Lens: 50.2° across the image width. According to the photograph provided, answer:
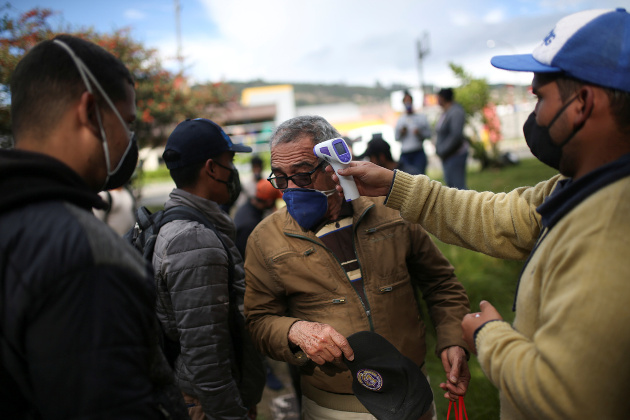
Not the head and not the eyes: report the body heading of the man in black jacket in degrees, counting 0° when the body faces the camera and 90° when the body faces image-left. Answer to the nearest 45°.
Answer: approximately 225°

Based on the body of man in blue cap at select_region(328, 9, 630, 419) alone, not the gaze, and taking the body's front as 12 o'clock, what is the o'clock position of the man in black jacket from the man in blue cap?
The man in black jacket is roughly at 11 o'clock from the man in blue cap.

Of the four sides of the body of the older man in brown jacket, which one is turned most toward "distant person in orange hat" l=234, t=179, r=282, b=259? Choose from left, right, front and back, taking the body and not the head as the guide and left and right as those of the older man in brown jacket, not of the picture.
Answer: back

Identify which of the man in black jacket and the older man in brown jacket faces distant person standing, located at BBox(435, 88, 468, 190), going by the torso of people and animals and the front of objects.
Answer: the man in black jacket

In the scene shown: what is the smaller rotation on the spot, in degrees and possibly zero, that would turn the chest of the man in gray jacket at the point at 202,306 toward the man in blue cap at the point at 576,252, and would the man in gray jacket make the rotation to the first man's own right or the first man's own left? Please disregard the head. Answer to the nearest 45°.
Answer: approximately 45° to the first man's own right

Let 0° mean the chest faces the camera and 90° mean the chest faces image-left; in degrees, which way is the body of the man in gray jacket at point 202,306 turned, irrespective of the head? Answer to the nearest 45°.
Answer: approximately 270°

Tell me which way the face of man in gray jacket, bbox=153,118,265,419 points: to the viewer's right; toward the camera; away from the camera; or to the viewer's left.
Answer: to the viewer's right

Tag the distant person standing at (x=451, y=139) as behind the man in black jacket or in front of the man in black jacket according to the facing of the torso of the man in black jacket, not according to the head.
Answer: in front

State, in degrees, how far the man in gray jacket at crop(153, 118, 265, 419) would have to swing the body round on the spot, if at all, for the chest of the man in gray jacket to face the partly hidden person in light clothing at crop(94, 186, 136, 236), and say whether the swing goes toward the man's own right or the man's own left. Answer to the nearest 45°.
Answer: approximately 90° to the man's own left

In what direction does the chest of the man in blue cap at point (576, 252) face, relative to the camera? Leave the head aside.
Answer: to the viewer's left

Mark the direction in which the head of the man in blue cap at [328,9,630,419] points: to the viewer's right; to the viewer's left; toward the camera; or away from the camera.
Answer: to the viewer's left

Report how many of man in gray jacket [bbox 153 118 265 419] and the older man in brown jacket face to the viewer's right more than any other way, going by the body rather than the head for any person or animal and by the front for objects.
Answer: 1
